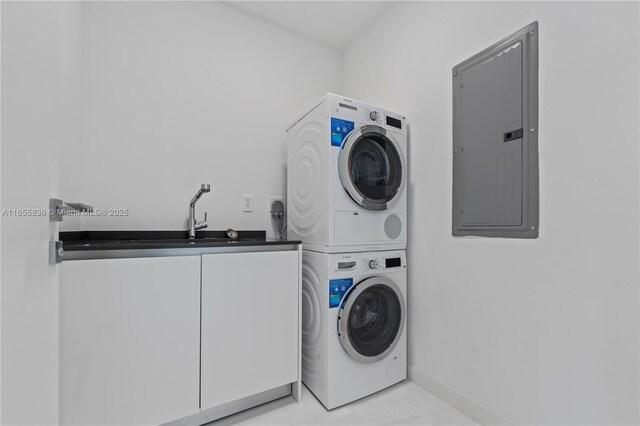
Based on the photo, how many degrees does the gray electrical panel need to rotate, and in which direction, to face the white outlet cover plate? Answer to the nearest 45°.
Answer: approximately 45° to its right

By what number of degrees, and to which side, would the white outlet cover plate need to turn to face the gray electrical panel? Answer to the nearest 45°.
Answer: approximately 45° to its left

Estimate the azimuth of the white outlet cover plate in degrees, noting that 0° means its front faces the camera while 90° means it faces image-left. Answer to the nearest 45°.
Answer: approximately 0°

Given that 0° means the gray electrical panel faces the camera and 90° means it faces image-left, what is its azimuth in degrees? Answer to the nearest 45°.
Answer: approximately 45°

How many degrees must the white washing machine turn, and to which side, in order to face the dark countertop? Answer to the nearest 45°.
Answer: approximately 135° to its right

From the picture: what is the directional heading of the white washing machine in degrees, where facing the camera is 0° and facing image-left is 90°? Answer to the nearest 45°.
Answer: approximately 315°

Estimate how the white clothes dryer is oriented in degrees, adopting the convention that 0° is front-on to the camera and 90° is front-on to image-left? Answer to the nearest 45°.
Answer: approximately 315°

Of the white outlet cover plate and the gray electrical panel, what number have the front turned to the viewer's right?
0

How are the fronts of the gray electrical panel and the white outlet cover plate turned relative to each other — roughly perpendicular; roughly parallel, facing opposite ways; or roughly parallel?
roughly perpendicular
